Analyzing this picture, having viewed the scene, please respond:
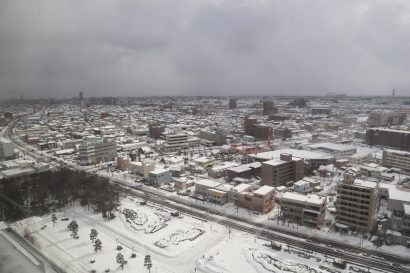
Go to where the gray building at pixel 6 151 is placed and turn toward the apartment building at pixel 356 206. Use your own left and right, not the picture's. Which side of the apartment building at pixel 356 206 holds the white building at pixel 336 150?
left

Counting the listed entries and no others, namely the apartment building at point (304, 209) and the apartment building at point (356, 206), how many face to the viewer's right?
0

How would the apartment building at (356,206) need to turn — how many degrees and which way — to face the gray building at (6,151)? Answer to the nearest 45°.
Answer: approximately 45° to its right

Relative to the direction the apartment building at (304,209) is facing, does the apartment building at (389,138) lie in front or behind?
behind

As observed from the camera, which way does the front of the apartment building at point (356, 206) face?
facing the viewer and to the left of the viewer

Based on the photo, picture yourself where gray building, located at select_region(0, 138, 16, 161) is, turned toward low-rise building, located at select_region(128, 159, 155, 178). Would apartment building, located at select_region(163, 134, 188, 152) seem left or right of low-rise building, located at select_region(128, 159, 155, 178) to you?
left

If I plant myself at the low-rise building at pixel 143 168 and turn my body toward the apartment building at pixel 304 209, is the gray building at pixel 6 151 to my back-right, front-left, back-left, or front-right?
back-right

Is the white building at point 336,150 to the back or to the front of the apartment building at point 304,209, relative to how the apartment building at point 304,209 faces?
to the back

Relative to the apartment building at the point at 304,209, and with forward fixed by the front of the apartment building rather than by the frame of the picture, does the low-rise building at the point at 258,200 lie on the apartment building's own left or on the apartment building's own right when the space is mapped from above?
on the apartment building's own right

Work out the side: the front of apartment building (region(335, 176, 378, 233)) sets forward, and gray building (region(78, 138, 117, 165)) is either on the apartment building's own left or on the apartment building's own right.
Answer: on the apartment building's own right

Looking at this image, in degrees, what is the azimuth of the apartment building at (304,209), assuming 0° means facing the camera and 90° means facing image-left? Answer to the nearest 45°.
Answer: approximately 45°

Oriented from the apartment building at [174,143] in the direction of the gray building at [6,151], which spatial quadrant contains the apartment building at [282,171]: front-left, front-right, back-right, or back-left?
back-left

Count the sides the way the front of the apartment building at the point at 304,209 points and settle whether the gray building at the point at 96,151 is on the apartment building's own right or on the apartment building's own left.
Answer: on the apartment building's own right
